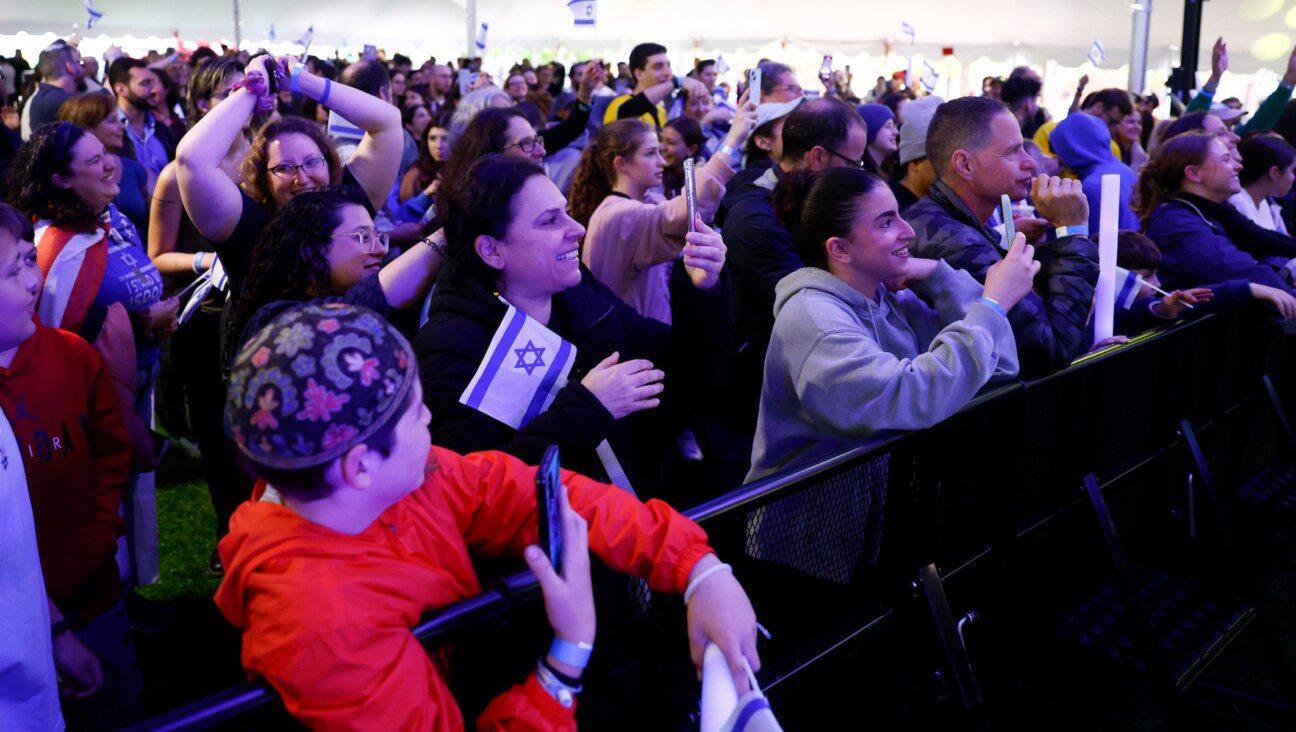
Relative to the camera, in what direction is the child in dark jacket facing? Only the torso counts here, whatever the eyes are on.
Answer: to the viewer's right

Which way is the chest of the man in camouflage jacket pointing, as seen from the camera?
to the viewer's right

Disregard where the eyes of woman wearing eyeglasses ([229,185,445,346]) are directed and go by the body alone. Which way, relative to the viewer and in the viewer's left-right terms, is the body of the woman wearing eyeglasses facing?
facing to the right of the viewer

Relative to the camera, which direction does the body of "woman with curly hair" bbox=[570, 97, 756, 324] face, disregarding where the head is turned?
to the viewer's right

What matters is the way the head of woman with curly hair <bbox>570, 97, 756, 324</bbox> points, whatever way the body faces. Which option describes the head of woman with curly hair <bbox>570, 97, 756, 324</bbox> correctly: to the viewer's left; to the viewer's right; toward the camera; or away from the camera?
to the viewer's right

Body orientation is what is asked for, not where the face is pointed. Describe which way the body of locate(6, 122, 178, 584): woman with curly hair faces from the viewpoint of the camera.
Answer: to the viewer's right

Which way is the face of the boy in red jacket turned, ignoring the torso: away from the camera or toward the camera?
away from the camera
